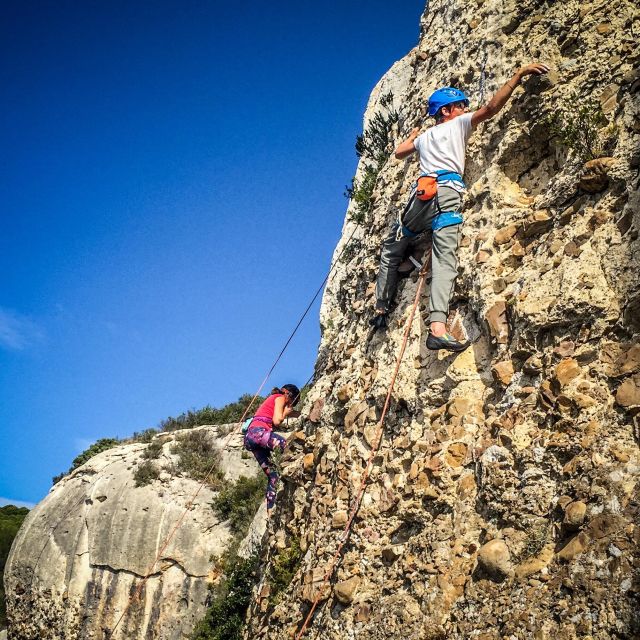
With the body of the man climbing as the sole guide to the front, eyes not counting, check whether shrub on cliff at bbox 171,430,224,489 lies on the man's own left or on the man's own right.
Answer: on the man's own left

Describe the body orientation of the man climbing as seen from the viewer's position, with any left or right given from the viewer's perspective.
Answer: facing away from the viewer and to the right of the viewer

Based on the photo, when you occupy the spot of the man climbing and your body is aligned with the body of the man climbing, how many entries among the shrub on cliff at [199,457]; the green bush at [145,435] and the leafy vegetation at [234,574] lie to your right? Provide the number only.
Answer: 0

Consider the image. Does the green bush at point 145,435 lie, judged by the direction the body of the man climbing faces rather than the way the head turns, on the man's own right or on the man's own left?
on the man's own left

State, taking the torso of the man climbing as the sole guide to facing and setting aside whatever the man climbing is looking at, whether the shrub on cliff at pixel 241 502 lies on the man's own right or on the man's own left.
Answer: on the man's own left

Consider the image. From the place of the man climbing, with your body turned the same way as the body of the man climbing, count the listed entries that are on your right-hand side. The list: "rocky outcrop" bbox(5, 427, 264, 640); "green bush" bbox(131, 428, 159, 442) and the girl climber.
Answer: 0

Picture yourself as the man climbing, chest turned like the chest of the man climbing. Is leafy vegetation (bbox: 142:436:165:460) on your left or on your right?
on your left

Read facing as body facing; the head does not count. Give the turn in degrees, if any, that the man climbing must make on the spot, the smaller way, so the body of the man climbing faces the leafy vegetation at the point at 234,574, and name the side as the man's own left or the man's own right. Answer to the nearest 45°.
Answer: approximately 90° to the man's own left

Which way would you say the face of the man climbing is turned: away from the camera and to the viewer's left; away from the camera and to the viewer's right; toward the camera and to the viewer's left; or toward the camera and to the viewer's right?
away from the camera and to the viewer's right
